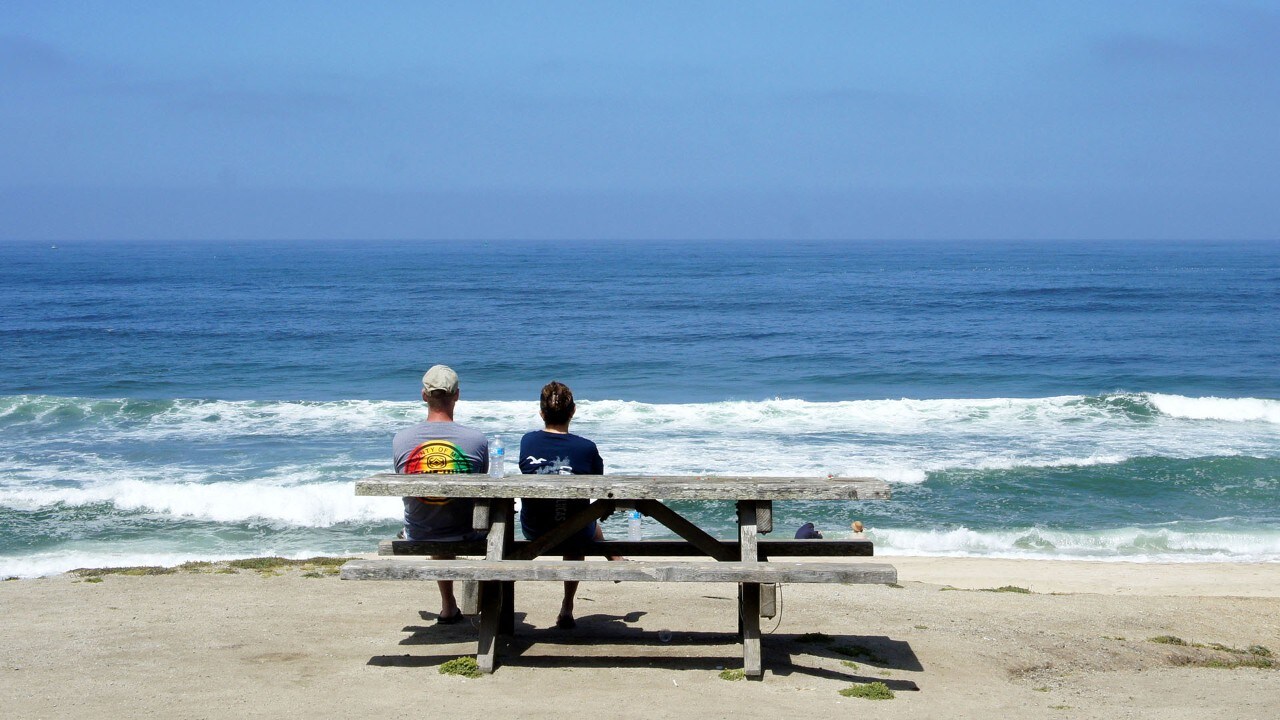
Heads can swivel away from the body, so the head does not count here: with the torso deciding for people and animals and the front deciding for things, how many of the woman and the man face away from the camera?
2

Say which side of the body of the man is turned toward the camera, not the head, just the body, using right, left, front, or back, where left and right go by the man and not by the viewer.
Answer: back

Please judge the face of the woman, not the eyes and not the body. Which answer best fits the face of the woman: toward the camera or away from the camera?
away from the camera

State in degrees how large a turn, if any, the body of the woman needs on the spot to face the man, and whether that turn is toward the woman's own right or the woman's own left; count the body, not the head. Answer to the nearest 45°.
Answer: approximately 90° to the woman's own left

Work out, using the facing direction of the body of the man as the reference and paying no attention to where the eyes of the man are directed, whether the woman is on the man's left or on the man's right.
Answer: on the man's right

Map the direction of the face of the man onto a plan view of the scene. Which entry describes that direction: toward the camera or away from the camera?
away from the camera

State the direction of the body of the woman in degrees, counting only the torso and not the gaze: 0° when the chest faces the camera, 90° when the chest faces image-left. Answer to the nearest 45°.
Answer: approximately 180°
